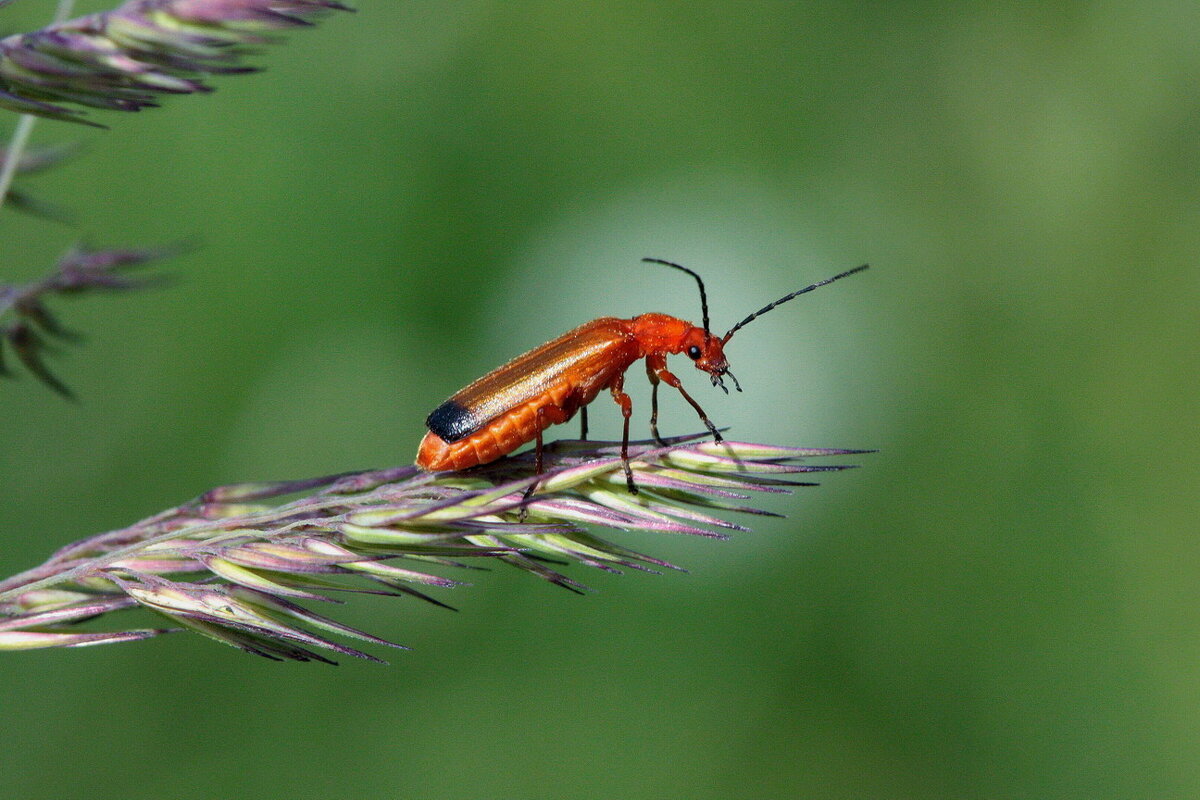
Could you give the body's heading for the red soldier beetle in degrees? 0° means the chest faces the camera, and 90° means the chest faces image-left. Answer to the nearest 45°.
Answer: approximately 270°

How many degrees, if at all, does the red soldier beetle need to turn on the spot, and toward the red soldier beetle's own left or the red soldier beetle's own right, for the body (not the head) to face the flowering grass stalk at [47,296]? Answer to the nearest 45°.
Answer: approximately 135° to the red soldier beetle's own right
